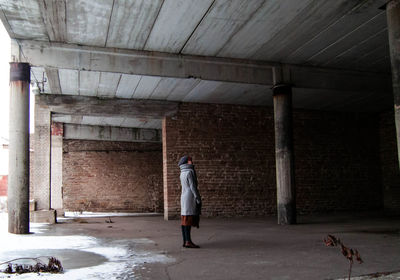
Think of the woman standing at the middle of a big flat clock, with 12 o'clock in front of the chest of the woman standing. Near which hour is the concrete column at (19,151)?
The concrete column is roughly at 7 o'clock from the woman standing.

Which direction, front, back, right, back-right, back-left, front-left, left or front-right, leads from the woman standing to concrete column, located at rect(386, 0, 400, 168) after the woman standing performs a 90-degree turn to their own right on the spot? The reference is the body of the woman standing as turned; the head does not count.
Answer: left

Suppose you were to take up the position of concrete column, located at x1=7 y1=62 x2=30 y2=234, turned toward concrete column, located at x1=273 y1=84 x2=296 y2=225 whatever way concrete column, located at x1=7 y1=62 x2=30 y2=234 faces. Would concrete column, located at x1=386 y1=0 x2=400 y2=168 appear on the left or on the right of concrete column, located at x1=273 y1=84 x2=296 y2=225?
right

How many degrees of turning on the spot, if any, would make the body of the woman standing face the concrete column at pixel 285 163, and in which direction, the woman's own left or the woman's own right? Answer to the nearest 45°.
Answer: approximately 45° to the woman's own left

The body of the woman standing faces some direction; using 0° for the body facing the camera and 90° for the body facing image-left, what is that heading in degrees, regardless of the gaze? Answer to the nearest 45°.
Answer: approximately 270°
